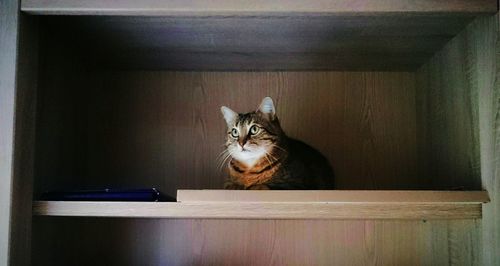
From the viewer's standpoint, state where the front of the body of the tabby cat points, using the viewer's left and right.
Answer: facing the viewer and to the left of the viewer

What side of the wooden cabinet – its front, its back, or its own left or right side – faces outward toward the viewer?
front
